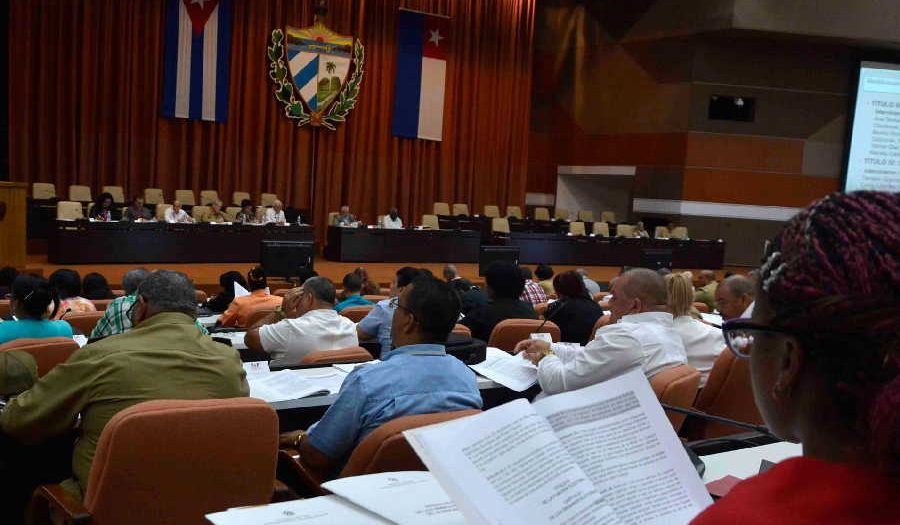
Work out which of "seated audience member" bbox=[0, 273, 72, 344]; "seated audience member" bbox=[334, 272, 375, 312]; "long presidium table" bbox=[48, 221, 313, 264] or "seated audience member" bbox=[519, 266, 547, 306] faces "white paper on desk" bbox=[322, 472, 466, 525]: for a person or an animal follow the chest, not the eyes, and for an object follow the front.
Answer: the long presidium table

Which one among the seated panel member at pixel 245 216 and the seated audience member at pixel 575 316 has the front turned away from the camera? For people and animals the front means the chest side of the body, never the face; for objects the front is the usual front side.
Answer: the seated audience member at pixel 575 316

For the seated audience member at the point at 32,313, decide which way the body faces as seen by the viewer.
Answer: away from the camera

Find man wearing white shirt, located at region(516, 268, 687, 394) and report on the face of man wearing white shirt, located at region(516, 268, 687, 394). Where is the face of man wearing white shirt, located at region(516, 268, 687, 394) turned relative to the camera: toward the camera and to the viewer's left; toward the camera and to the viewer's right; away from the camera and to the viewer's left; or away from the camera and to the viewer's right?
away from the camera and to the viewer's left

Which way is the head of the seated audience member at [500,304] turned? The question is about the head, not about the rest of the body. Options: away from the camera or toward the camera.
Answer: away from the camera

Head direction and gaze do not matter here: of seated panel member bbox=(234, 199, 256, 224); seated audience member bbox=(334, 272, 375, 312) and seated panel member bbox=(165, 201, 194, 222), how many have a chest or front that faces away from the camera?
1

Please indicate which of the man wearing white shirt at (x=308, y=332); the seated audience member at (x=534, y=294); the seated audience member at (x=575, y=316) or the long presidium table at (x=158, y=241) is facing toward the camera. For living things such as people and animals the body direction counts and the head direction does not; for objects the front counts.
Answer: the long presidium table

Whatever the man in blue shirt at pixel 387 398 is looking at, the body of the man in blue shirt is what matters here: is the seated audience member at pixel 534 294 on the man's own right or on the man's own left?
on the man's own right

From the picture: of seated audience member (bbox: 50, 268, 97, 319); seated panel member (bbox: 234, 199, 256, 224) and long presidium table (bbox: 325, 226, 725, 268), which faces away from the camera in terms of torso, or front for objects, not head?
seated audience member (bbox: 50, 268, 97, 319)

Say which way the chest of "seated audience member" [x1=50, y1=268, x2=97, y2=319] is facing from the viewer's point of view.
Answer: away from the camera

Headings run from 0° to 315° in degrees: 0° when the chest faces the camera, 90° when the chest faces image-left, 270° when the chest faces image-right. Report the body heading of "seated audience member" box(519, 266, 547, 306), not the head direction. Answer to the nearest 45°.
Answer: approximately 135°

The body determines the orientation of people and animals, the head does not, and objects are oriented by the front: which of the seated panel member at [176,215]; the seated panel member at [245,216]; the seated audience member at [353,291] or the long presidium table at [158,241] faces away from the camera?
the seated audience member at [353,291]

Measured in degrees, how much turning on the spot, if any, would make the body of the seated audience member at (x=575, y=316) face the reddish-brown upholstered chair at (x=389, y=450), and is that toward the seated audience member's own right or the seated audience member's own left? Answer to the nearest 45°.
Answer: approximately 180°

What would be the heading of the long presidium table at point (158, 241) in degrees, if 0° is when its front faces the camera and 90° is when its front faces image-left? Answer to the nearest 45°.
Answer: approximately 0°

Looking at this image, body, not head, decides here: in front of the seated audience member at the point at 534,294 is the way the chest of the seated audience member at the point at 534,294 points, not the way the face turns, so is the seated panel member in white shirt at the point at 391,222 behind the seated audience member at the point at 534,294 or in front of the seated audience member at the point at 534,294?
in front

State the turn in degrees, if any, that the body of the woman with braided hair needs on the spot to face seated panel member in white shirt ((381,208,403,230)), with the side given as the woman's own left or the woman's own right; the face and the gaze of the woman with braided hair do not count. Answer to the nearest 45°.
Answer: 0° — they already face them

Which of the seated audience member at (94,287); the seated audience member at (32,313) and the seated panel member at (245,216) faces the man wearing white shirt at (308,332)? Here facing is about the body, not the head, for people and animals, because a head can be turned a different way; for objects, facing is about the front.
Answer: the seated panel member at (245,216)
